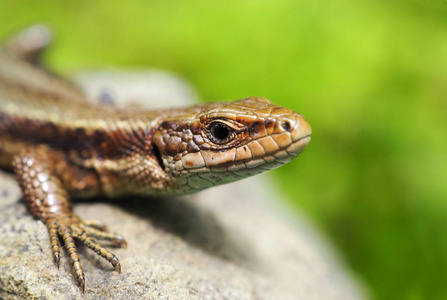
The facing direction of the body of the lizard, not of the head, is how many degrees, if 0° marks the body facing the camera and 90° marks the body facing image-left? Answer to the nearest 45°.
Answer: approximately 270°
